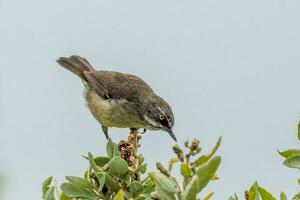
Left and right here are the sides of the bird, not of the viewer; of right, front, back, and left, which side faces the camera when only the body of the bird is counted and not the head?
right
